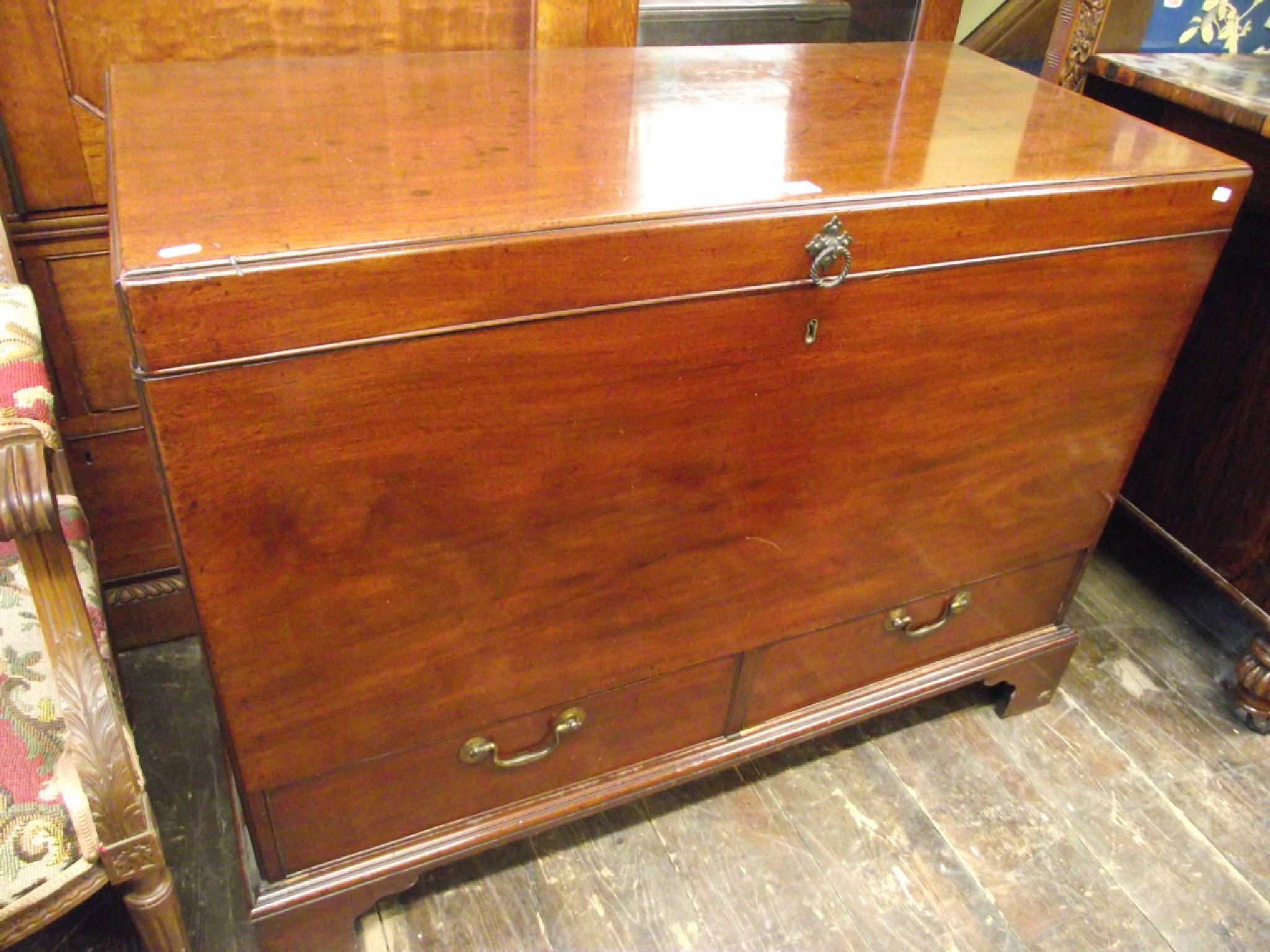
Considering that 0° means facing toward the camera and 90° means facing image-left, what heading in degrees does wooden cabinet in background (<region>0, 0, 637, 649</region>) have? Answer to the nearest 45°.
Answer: approximately 0°

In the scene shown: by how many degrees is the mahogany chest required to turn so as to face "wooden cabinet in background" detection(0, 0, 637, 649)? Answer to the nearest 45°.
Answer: approximately 180°

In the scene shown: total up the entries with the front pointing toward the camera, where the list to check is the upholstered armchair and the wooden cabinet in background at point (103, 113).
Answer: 2

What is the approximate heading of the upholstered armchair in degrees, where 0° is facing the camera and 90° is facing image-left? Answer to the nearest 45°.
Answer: approximately 0°

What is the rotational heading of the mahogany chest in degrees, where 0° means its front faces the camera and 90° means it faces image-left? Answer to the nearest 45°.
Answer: approximately 315°

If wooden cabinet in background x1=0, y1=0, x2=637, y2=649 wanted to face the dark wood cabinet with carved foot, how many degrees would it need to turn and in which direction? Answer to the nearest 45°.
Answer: approximately 90° to its left

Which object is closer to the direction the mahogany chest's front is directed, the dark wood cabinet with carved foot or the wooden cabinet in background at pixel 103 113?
the dark wood cabinet with carved foot
